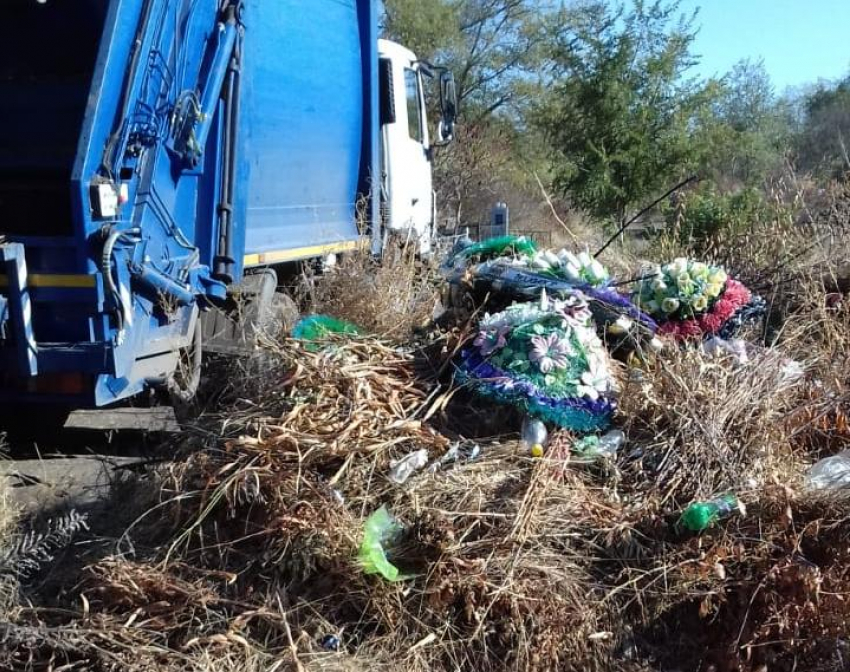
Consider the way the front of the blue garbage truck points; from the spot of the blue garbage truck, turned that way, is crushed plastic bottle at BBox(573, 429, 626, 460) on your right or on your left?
on your right

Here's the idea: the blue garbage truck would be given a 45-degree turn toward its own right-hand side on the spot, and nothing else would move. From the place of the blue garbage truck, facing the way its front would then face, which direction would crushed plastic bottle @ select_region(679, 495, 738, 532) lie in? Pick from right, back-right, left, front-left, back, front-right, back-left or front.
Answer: front-right

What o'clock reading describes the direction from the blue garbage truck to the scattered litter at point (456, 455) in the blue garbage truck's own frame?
The scattered litter is roughly at 3 o'clock from the blue garbage truck.

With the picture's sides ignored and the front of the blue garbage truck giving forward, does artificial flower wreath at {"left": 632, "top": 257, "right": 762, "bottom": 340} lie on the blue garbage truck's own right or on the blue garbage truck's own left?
on the blue garbage truck's own right

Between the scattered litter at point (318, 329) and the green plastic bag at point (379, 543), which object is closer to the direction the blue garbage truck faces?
the scattered litter

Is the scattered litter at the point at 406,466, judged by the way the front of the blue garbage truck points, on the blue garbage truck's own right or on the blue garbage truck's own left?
on the blue garbage truck's own right

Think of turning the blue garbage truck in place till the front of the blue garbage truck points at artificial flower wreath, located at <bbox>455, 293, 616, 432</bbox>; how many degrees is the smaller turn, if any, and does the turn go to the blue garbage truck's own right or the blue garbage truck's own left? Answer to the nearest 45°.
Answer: approximately 90° to the blue garbage truck's own right

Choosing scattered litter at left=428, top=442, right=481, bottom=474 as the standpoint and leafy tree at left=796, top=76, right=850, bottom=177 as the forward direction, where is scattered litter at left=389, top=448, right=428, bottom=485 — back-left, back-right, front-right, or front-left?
back-left

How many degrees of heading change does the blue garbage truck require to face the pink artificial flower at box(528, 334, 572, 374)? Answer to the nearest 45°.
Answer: approximately 90° to its right

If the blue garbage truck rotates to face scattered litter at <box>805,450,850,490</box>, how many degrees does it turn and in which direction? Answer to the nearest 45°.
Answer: approximately 90° to its right

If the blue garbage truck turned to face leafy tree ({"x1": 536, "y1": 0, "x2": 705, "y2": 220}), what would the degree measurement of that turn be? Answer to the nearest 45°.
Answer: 0° — it already faces it

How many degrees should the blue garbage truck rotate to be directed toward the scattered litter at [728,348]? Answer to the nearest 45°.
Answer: approximately 45° to its right

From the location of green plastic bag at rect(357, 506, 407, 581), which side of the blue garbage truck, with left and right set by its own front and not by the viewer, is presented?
right

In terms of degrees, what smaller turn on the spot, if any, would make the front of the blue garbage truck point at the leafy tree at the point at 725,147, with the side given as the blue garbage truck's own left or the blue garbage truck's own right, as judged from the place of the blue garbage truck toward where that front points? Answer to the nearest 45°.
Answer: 0° — it already faces it

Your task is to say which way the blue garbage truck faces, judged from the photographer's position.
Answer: facing away from the viewer and to the right of the viewer
